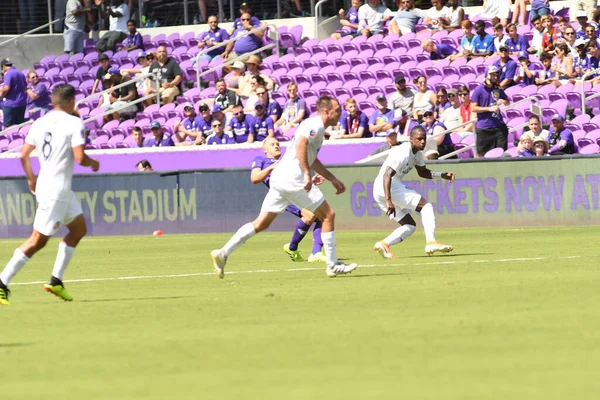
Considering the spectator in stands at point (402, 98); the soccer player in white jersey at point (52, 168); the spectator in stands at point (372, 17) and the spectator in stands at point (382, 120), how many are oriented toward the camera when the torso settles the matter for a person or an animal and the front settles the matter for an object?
3

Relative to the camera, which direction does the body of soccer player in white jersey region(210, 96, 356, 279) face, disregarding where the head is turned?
to the viewer's right

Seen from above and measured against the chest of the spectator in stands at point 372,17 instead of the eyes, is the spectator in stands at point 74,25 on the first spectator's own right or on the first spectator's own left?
on the first spectator's own right

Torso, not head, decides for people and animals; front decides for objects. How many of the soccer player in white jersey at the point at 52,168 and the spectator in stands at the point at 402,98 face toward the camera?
1

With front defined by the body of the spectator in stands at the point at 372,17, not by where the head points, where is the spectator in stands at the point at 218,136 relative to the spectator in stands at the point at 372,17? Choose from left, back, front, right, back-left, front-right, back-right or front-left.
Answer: front-right

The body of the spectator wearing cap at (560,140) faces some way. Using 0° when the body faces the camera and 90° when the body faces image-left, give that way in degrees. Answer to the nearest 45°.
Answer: approximately 45°

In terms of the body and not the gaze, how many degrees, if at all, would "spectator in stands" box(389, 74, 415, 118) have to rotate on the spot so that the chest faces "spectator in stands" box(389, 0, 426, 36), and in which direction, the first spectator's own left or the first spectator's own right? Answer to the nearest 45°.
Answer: approximately 180°

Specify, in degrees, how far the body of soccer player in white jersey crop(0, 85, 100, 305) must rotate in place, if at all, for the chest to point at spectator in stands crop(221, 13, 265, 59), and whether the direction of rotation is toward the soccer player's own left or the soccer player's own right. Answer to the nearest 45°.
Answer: approximately 45° to the soccer player's own left

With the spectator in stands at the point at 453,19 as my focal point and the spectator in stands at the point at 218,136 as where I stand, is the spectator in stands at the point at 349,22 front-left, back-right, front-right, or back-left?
front-left

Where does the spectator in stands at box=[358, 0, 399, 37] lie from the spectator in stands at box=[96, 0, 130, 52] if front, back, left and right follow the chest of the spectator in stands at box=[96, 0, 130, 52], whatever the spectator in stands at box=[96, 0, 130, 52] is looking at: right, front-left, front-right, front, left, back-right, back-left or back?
left

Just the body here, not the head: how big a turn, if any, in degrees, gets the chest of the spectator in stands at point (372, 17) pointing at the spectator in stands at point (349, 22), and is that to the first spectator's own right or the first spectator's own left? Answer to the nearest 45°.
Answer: approximately 135° to the first spectator's own right

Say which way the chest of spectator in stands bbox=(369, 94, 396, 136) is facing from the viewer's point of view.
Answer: toward the camera

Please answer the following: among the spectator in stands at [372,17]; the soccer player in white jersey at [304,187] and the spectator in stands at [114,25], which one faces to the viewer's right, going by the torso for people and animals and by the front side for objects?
the soccer player in white jersey

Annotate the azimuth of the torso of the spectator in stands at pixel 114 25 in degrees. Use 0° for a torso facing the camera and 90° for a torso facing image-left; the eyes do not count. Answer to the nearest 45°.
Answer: approximately 45°
